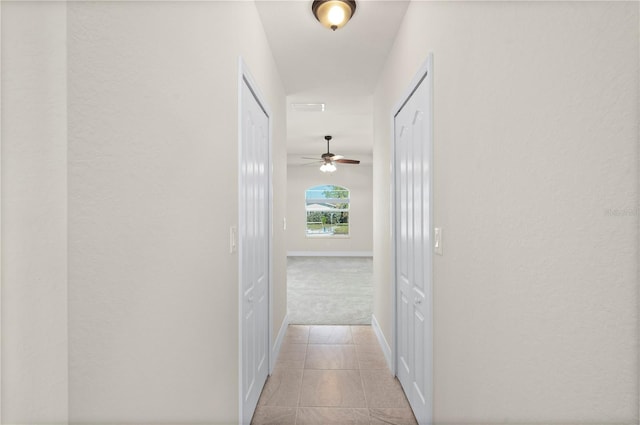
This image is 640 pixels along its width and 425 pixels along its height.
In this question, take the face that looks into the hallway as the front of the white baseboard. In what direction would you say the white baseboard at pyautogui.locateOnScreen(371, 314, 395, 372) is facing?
to the viewer's left

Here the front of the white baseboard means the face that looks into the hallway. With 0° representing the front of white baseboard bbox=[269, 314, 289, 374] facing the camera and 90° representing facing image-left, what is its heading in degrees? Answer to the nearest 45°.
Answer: approximately 270°

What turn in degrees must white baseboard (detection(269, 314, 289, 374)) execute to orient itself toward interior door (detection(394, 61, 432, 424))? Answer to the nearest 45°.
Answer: approximately 45° to its right

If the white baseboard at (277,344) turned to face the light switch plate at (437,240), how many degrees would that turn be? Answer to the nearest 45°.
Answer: approximately 45° to its right

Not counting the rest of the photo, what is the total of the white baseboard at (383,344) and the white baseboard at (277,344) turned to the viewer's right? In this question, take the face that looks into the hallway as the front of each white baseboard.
1

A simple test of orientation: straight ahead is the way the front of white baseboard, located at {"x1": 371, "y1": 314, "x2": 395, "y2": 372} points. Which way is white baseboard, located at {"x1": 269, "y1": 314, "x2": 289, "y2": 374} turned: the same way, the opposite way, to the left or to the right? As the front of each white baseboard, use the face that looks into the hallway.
the opposite way
